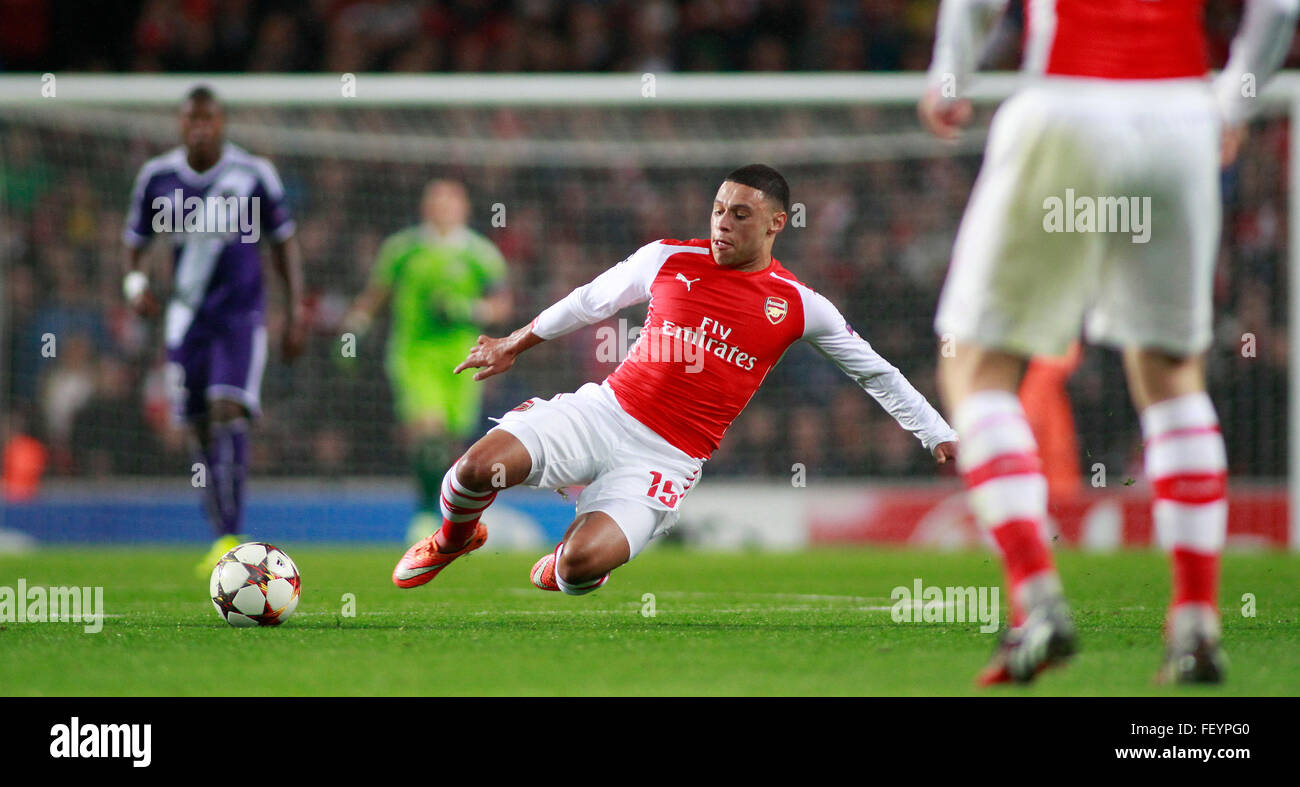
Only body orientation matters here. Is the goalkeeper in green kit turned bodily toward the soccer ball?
yes

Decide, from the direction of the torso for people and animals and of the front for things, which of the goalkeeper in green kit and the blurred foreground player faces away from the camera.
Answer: the blurred foreground player

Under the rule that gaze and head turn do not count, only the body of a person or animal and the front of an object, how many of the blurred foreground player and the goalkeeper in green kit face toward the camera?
1

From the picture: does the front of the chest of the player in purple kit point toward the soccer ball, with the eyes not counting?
yes

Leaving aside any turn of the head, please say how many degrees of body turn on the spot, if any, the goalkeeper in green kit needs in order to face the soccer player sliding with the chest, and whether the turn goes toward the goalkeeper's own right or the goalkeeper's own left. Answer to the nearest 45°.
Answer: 0° — they already face them

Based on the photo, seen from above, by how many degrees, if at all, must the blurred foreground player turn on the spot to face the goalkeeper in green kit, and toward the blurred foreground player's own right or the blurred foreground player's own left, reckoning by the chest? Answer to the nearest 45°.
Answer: approximately 45° to the blurred foreground player's own left

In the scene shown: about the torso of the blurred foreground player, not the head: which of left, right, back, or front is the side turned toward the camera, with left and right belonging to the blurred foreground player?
back
